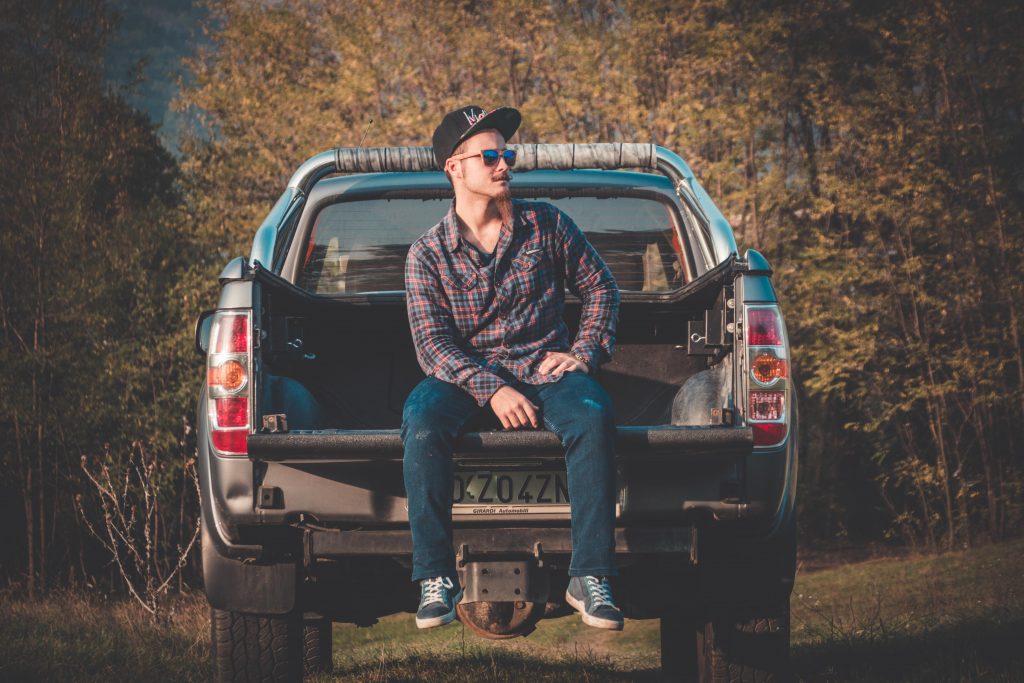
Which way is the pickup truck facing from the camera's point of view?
away from the camera

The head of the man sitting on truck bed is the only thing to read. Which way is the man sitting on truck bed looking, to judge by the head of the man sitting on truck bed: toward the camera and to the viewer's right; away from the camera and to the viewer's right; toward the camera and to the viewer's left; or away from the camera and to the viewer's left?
toward the camera and to the viewer's right

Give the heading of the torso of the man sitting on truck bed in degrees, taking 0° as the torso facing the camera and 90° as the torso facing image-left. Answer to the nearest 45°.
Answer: approximately 0°
